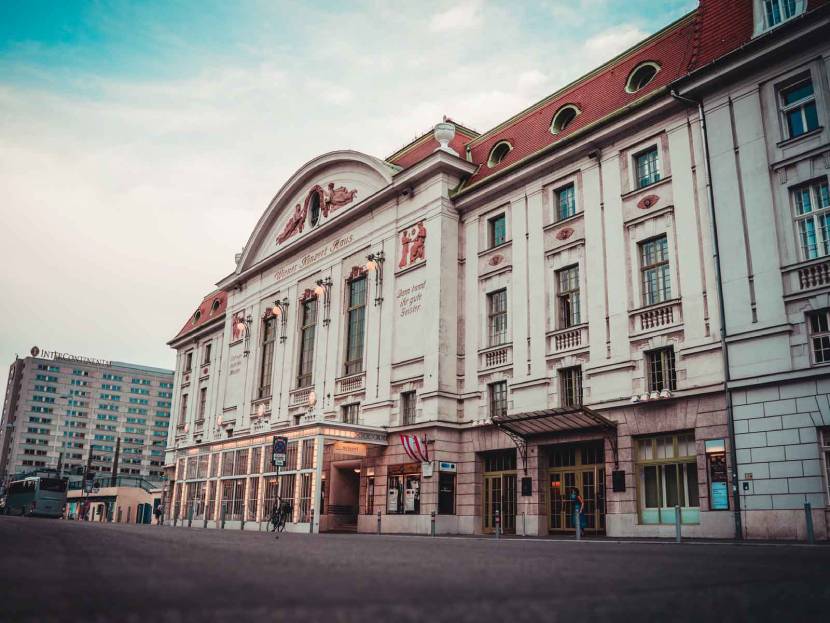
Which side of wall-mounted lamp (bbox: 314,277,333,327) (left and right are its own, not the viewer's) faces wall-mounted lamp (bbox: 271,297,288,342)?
right

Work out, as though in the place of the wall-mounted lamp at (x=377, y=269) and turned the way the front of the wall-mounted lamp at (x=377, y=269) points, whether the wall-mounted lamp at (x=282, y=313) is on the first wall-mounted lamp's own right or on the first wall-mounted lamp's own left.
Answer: on the first wall-mounted lamp's own right

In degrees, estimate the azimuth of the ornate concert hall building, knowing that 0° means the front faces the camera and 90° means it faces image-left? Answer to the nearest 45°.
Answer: approximately 45°

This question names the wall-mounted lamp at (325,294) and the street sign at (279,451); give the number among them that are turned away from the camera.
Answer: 0

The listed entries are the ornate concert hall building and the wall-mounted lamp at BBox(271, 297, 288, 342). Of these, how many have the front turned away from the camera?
0

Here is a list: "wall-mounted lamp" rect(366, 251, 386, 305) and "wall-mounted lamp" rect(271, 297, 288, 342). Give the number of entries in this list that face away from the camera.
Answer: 0

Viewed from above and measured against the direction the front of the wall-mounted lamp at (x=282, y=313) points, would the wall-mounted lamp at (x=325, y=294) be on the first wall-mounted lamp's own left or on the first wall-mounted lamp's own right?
on the first wall-mounted lamp's own left

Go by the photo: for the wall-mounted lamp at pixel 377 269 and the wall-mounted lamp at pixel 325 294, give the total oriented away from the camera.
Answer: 0
